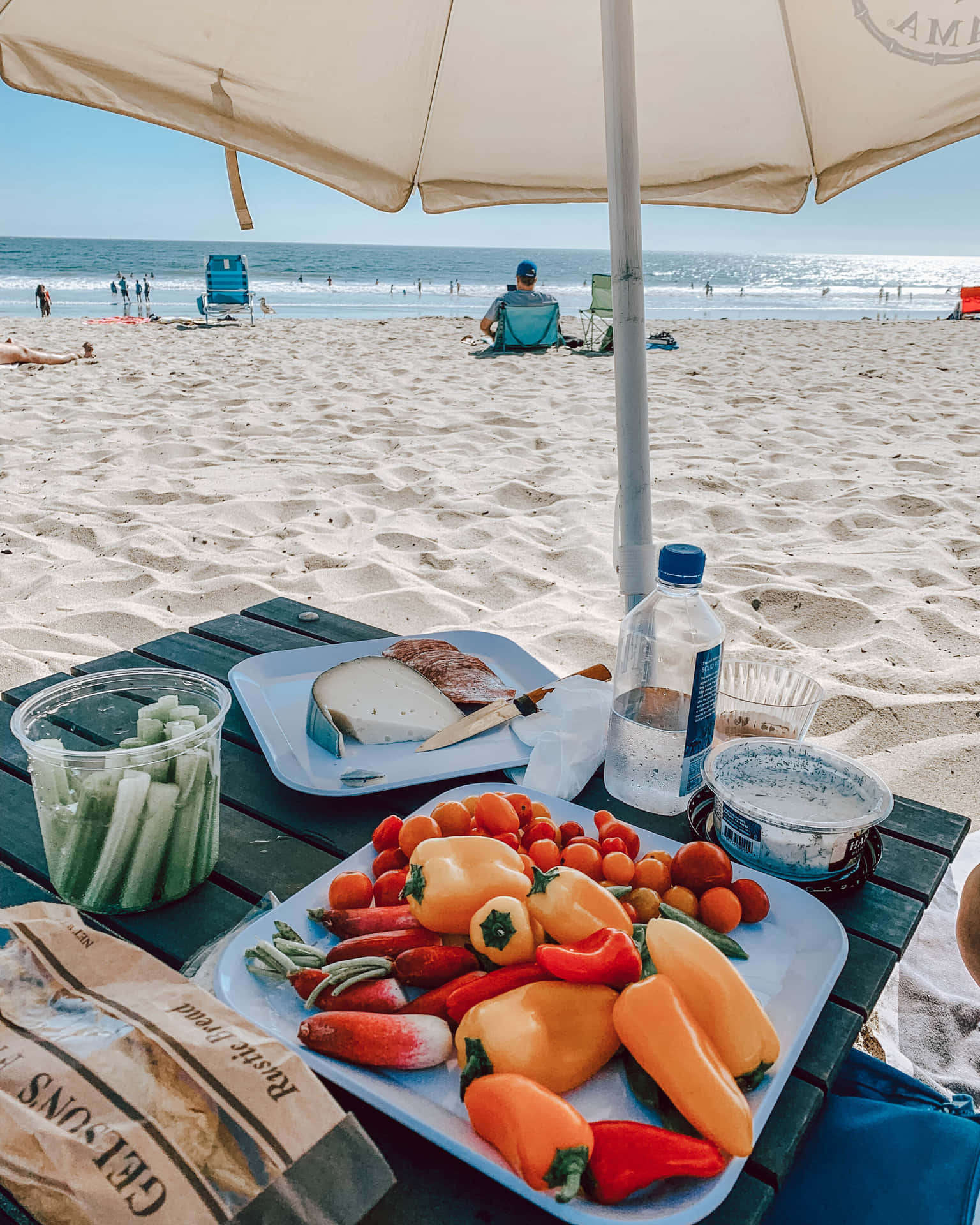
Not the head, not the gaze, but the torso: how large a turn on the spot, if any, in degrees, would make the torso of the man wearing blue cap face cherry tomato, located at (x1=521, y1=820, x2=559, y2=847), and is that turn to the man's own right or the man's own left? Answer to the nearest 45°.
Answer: approximately 180°

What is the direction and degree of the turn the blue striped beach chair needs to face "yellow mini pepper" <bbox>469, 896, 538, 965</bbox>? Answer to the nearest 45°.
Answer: approximately 180°

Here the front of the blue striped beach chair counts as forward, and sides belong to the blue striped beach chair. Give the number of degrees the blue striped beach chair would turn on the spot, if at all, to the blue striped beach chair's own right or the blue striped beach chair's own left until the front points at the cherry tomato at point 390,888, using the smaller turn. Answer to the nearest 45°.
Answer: approximately 180°

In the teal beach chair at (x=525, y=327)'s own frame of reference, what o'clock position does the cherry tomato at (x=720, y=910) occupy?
The cherry tomato is roughly at 6 o'clock from the teal beach chair.

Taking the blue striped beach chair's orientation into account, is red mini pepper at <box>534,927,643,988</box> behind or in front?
behind

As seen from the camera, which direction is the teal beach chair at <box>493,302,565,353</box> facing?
away from the camera

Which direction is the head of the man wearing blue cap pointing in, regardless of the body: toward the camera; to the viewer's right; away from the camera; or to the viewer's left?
away from the camera

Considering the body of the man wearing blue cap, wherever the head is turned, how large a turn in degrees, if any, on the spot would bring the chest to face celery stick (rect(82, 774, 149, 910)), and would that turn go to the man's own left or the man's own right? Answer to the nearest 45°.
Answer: approximately 180°

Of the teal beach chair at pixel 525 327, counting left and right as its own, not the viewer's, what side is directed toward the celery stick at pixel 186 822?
back

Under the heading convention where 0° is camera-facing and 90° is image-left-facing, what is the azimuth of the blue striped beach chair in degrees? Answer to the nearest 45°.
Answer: approximately 180°

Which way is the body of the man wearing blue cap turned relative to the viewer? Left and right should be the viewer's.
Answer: facing away from the viewer

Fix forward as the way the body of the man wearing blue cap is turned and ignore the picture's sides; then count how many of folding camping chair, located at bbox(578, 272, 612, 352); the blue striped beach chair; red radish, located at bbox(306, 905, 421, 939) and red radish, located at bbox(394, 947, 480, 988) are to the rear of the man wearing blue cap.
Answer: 2

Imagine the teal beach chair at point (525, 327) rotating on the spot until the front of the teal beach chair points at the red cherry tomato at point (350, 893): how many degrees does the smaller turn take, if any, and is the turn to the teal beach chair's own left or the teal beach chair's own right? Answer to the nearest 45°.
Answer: approximately 180°

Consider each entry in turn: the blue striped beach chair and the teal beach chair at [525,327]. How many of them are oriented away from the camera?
2

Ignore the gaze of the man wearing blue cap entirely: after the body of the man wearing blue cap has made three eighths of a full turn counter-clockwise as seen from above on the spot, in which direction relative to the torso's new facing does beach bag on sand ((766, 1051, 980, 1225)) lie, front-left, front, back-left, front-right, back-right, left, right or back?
front-left

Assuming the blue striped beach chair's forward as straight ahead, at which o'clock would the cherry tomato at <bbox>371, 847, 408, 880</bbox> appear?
The cherry tomato is roughly at 6 o'clock from the blue striped beach chair.
